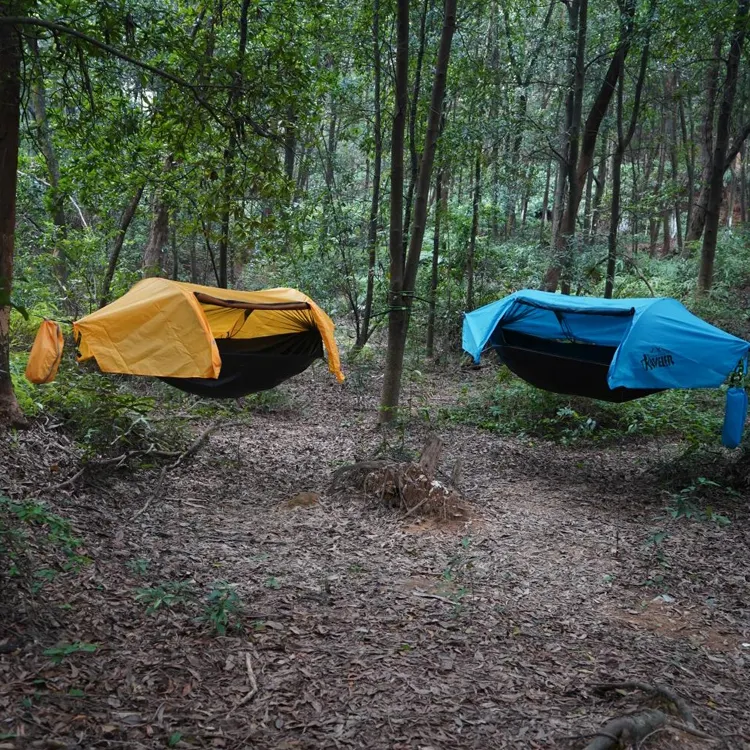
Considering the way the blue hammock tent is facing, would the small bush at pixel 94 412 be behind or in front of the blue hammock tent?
in front

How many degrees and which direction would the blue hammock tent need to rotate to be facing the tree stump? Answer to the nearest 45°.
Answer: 0° — it already faces it

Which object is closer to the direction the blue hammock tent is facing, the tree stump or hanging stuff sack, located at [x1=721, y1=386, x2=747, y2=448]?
the tree stump

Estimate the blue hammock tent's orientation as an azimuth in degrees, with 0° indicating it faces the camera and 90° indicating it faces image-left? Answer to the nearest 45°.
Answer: approximately 45°

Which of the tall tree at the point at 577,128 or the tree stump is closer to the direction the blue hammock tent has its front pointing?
the tree stump

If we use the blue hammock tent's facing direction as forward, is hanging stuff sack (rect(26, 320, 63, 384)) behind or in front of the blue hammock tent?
in front

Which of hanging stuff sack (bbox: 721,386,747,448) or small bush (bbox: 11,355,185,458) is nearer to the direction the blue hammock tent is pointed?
the small bush

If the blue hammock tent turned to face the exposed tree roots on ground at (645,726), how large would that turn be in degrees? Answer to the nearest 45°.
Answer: approximately 45° to its left

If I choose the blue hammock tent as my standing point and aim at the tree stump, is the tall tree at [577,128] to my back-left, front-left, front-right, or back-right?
back-right

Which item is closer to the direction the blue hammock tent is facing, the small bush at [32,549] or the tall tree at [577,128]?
the small bush
